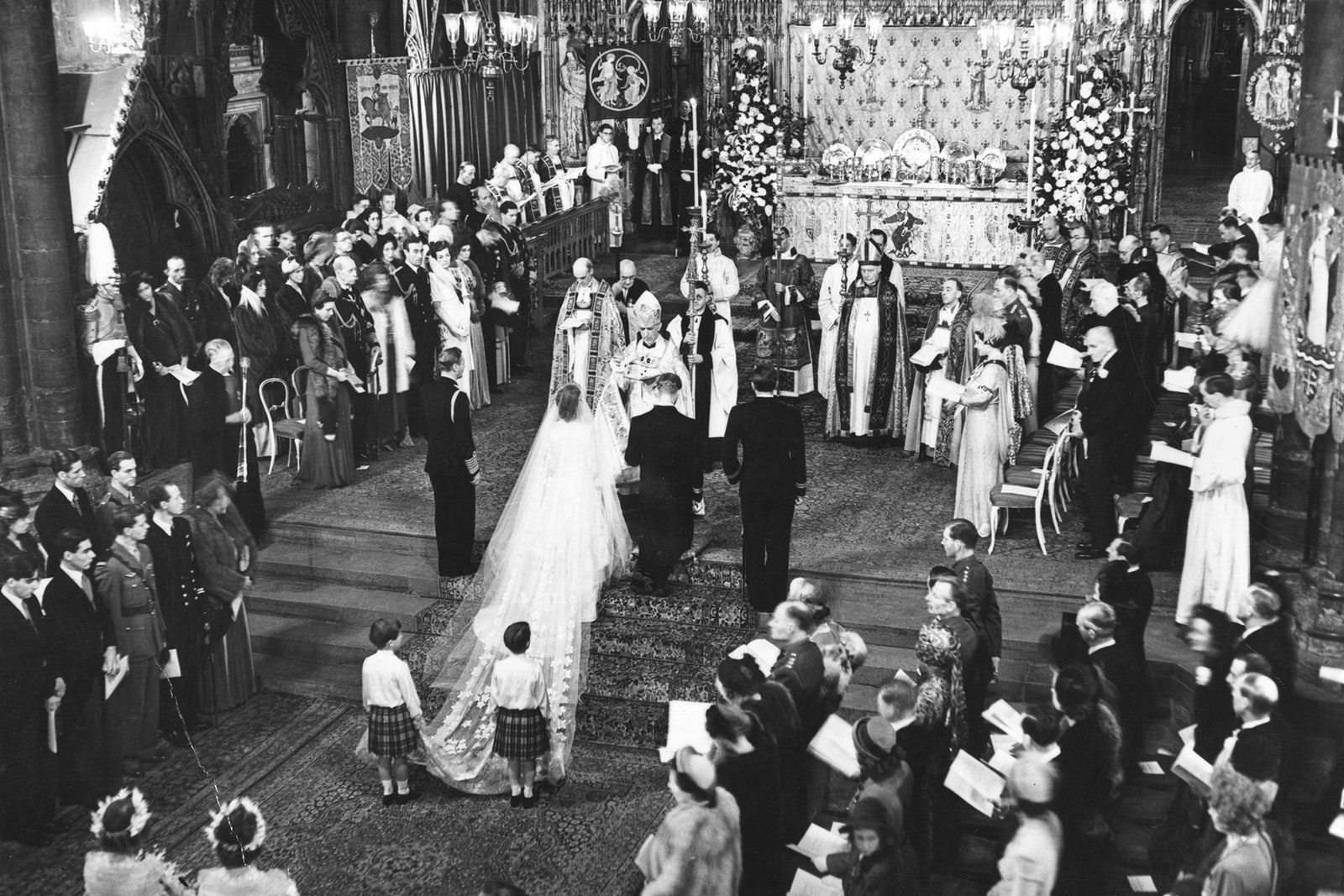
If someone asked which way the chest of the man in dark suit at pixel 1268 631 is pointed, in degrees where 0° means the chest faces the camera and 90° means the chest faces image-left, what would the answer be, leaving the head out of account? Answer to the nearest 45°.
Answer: approximately 90°

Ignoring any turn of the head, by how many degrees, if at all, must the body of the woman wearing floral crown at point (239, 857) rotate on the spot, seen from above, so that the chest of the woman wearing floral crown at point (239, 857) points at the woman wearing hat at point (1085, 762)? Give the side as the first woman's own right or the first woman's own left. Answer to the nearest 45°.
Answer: approximately 90° to the first woman's own right

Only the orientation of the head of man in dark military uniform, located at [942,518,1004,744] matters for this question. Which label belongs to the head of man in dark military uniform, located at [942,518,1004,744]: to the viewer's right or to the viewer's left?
to the viewer's left

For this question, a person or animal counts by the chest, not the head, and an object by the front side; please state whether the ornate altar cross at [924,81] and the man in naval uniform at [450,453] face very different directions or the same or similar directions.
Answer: very different directions

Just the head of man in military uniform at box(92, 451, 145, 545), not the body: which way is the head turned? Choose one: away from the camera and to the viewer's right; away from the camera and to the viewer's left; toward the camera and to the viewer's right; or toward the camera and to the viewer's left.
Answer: toward the camera and to the viewer's right

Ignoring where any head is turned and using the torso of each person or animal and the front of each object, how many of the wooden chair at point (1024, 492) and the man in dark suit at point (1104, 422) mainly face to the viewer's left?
2

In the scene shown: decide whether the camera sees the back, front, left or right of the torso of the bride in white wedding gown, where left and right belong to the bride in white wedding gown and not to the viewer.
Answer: back

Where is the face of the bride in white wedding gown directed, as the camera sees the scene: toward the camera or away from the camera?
away from the camera

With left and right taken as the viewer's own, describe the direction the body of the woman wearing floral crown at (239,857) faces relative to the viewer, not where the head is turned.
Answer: facing away from the viewer

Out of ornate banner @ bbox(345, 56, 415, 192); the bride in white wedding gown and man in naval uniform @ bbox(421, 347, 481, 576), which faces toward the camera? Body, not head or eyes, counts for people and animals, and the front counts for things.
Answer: the ornate banner

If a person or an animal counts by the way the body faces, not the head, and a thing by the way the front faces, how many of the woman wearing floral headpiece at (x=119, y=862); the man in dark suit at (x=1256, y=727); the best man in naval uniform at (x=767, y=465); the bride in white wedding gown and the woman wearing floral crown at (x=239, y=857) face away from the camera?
4

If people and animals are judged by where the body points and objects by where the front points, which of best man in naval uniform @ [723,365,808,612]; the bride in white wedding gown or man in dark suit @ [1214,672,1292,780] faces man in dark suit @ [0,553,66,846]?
man in dark suit @ [1214,672,1292,780]

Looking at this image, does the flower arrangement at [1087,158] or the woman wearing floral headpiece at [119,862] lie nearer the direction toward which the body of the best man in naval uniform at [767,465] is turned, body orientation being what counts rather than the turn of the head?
the flower arrangement

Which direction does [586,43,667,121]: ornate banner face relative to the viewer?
toward the camera

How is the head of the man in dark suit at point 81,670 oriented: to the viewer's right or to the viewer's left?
to the viewer's right
